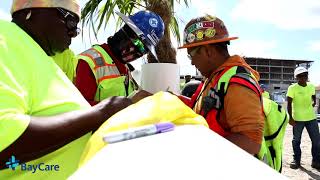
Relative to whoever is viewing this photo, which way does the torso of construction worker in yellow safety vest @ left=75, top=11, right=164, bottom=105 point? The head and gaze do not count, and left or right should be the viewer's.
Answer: facing the viewer and to the right of the viewer

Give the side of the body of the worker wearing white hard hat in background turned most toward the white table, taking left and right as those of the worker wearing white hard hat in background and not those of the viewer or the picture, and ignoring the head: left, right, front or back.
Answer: front

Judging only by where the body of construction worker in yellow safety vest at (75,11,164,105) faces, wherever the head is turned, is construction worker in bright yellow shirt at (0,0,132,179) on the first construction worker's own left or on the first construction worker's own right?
on the first construction worker's own right

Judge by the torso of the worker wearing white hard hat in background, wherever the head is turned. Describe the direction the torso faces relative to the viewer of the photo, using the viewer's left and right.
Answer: facing the viewer

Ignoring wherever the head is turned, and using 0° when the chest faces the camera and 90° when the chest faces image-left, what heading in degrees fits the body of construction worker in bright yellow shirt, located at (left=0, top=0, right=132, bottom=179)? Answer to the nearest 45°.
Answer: approximately 270°

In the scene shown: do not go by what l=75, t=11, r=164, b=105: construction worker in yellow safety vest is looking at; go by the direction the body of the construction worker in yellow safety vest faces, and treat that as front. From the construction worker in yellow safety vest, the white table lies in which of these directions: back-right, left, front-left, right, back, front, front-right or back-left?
front-right

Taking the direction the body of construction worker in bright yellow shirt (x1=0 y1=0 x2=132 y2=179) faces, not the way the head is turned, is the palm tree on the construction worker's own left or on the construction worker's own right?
on the construction worker's own left

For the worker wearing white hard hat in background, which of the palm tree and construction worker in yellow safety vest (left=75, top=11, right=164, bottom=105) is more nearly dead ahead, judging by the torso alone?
the construction worker in yellow safety vest

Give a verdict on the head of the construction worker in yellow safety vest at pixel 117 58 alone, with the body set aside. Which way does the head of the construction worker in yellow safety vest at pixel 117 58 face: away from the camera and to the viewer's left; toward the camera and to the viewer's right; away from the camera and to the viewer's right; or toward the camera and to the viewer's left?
toward the camera and to the viewer's right

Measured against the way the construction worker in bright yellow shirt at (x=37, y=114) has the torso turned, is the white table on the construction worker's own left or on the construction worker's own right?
on the construction worker's own right

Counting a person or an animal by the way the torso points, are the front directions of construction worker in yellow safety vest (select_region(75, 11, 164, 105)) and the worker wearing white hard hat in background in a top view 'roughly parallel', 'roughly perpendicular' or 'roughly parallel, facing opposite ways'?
roughly perpendicular

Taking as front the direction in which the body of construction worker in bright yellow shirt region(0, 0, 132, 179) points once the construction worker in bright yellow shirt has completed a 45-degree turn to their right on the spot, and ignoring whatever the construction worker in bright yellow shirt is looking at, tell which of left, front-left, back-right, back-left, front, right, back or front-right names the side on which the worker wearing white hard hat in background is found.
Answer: left
